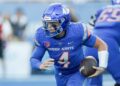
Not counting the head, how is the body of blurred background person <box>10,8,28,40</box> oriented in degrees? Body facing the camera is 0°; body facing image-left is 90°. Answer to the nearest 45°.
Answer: approximately 0°

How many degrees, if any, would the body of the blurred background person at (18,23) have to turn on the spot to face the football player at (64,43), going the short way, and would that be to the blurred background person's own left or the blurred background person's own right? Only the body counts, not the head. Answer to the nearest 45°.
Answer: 0° — they already face them
